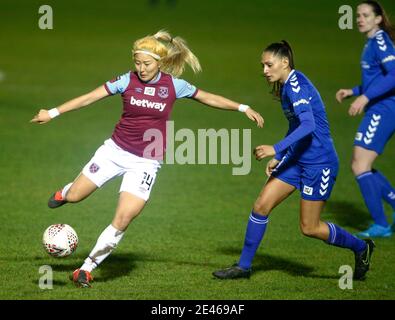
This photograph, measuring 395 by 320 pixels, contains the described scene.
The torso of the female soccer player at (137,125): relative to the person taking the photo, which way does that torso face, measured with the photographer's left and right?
facing the viewer

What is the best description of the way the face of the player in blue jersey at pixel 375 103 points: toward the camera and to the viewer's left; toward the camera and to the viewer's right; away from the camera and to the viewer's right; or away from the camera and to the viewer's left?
toward the camera and to the viewer's left

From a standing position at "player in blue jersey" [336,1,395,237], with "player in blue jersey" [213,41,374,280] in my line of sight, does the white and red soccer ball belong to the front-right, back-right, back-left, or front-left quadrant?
front-right

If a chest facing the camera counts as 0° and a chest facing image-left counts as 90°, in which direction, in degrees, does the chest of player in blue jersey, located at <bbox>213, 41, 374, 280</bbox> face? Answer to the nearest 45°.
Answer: approximately 90°

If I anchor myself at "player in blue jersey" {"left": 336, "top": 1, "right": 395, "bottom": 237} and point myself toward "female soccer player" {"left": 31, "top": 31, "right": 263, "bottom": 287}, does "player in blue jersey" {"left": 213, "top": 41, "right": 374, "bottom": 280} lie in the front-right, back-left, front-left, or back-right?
front-left

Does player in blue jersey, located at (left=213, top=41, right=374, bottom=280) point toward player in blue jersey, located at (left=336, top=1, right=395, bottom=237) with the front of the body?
no

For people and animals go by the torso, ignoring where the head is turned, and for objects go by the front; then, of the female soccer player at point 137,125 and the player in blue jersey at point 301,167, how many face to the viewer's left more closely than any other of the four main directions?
1

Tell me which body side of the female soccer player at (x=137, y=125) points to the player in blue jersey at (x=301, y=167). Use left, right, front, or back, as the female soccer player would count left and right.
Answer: left

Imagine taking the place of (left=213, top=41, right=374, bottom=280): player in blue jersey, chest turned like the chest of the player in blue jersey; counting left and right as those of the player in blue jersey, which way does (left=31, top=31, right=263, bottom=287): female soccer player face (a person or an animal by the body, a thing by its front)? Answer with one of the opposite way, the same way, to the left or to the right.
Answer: to the left

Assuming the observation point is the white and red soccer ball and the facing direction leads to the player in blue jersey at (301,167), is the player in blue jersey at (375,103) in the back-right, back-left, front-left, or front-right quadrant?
front-left

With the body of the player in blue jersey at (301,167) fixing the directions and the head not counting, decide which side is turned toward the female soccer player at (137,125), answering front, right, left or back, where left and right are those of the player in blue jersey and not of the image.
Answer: front

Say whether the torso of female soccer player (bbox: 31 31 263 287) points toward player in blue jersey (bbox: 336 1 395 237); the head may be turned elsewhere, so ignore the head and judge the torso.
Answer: no

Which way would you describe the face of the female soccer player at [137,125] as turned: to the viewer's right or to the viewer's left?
to the viewer's left

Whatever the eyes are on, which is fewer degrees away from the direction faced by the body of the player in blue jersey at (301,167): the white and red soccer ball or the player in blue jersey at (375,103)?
the white and red soccer ball
